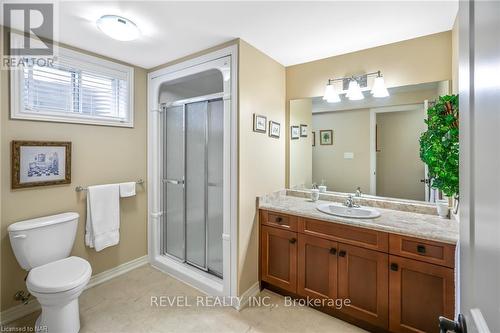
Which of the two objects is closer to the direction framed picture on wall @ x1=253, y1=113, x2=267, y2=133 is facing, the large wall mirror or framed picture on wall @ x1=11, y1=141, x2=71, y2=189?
the large wall mirror

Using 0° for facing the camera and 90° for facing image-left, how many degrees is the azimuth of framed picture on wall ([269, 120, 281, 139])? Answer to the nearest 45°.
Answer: approximately 315°

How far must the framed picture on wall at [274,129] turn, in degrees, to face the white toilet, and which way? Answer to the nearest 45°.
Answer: approximately 90° to its right

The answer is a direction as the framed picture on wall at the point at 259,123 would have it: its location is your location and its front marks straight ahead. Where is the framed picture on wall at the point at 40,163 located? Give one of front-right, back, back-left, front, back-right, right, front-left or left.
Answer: back-right

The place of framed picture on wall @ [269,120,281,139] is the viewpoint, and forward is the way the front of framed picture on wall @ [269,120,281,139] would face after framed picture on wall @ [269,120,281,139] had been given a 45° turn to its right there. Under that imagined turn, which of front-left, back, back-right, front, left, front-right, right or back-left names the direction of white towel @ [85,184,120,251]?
right

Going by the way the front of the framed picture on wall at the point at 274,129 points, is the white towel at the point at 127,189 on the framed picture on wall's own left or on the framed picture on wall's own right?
on the framed picture on wall's own right

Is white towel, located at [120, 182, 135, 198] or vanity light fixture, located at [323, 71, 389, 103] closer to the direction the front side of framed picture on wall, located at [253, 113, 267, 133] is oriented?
the vanity light fixture

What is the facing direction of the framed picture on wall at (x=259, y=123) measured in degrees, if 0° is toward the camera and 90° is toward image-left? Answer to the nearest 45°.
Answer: approximately 315°

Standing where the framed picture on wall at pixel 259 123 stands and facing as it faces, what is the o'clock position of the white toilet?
The white toilet is roughly at 4 o'clock from the framed picture on wall.

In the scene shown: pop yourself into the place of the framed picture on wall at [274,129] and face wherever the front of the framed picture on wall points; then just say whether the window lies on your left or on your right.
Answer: on your right
